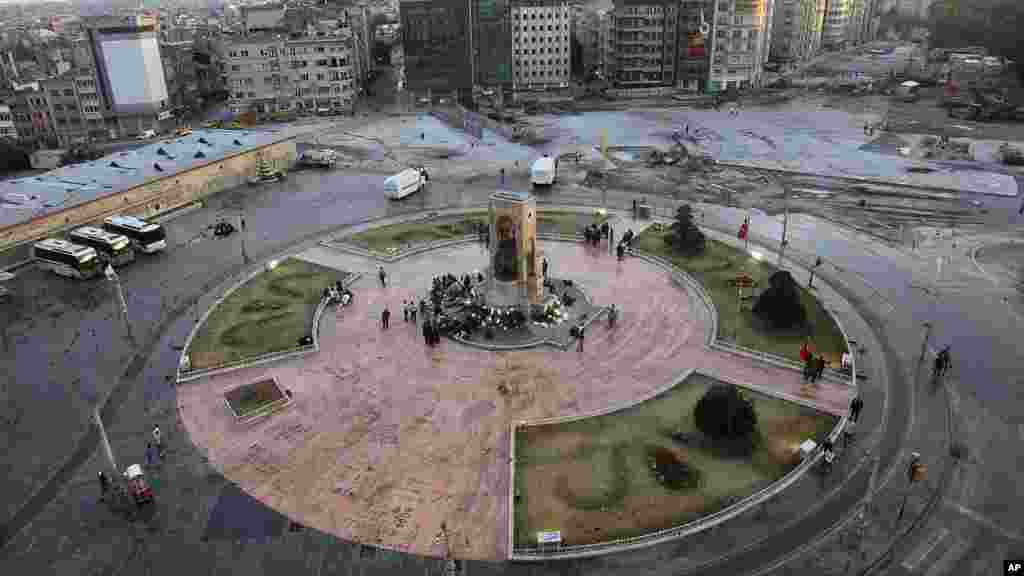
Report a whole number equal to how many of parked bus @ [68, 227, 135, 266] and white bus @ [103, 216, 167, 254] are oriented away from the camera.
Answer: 0

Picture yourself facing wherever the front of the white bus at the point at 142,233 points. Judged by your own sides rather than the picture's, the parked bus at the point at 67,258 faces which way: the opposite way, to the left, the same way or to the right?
the same way

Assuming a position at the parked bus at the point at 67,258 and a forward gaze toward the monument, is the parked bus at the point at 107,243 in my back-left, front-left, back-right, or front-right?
front-left

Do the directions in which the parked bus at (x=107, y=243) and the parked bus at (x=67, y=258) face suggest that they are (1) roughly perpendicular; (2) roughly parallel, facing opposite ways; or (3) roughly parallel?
roughly parallel

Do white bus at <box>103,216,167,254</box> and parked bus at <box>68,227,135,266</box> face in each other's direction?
no

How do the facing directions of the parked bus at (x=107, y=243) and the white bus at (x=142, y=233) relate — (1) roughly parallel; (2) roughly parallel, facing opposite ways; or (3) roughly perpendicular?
roughly parallel

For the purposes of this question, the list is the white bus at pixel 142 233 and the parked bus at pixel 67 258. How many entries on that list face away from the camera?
0

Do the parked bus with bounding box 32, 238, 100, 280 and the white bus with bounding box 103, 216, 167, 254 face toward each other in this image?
no
